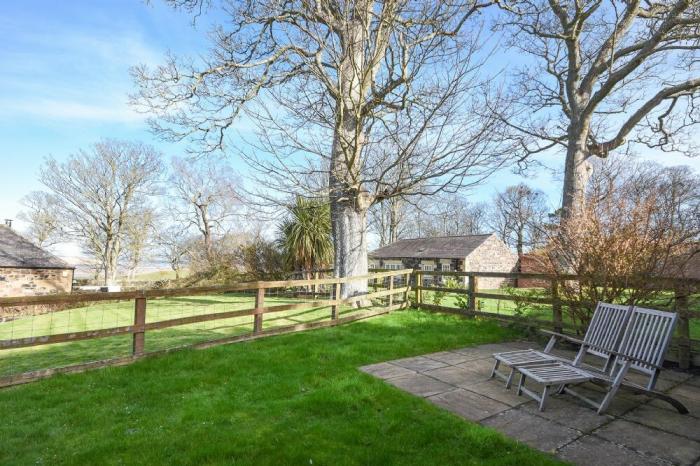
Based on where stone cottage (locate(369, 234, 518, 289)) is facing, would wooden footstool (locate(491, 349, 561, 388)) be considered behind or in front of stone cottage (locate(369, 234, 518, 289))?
in front

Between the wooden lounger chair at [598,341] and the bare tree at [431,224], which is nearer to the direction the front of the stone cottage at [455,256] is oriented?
the wooden lounger chair

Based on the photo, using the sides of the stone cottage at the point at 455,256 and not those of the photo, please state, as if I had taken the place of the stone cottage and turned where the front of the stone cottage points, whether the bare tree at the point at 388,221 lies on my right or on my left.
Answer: on my right

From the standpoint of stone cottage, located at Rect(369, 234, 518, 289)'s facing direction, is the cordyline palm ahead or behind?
ahead

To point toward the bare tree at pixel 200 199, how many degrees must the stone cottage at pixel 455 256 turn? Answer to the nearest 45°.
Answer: approximately 45° to its right

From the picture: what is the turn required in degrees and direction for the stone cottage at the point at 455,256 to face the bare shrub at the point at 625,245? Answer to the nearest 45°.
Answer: approximately 45° to its left

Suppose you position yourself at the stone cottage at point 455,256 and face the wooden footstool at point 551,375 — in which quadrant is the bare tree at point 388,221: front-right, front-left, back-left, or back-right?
back-right

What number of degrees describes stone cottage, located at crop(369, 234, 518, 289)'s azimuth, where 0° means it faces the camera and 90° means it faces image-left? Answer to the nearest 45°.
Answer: approximately 45°

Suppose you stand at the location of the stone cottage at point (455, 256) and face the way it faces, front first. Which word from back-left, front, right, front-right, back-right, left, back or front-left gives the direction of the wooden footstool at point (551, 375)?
front-left

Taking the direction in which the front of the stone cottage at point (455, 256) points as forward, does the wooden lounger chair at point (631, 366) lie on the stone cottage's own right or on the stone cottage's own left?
on the stone cottage's own left
